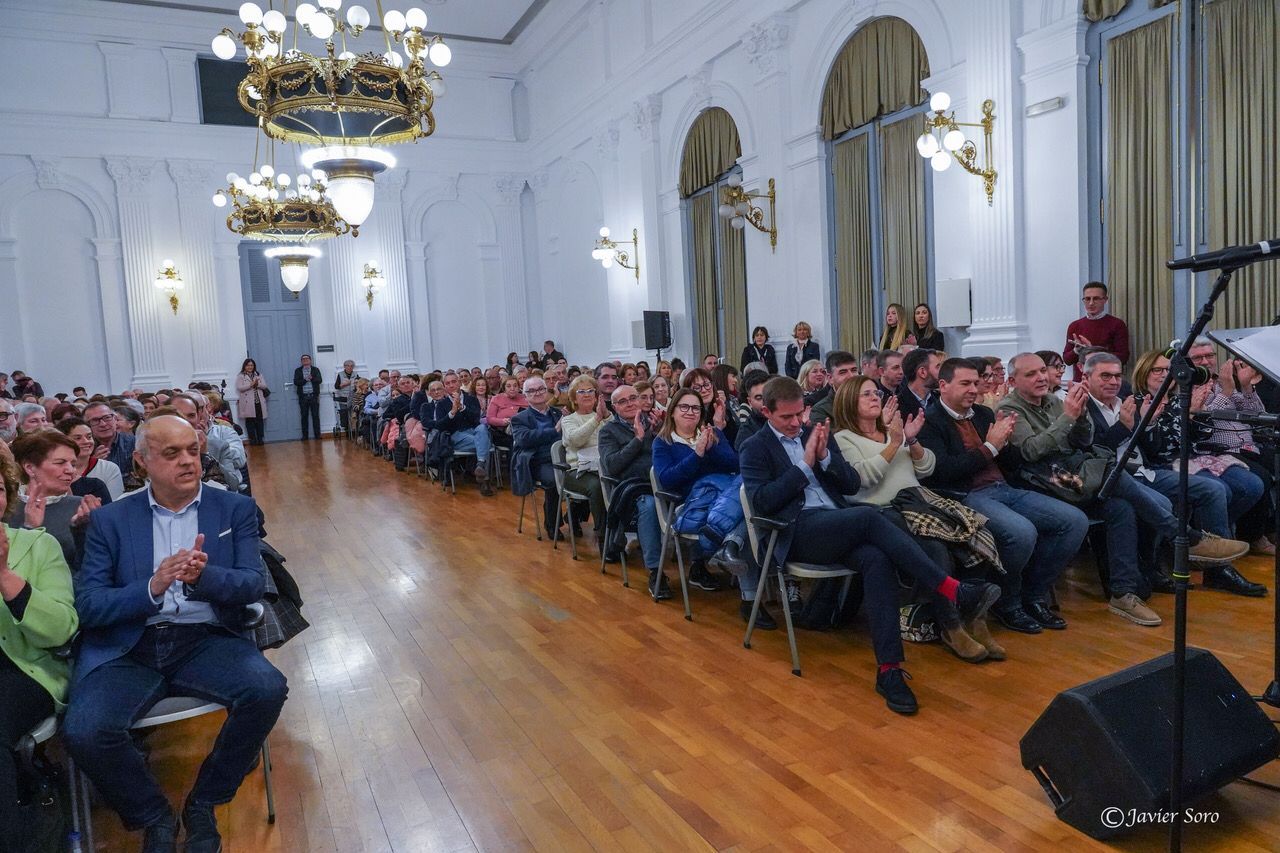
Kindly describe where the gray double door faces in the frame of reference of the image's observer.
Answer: facing the viewer

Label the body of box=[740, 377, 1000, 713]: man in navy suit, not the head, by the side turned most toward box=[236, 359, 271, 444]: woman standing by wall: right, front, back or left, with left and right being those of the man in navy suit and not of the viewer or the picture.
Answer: back

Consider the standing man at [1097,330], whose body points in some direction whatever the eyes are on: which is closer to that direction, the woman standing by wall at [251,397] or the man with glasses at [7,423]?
the man with glasses

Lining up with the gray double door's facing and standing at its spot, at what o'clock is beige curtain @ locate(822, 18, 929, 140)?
The beige curtain is roughly at 11 o'clock from the gray double door.

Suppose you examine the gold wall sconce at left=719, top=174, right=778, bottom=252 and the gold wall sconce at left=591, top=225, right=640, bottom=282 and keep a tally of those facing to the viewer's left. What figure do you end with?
2

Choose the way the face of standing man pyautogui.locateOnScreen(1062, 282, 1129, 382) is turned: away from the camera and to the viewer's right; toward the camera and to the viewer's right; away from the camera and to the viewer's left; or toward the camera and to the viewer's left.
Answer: toward the camera and to the viewer's left

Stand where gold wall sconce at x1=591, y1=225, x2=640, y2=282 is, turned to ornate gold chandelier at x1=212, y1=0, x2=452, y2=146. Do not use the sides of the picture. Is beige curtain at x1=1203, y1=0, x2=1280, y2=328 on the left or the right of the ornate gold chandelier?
left

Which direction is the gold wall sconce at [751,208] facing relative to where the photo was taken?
to the viewer's left

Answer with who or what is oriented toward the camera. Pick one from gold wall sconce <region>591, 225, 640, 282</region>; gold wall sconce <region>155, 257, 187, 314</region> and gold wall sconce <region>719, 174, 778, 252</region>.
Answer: gold wall sconce <region>155, 257, 187, 314</region>

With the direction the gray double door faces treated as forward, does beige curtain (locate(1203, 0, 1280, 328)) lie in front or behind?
in front

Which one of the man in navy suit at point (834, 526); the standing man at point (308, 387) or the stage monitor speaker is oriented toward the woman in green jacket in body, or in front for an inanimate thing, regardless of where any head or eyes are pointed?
the standing man

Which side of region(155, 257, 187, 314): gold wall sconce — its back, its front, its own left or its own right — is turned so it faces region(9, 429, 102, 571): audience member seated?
front

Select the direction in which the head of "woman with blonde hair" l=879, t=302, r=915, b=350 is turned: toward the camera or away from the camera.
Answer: toward the camera

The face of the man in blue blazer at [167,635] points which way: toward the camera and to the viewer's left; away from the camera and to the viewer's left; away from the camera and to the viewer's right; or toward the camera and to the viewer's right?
toward the camera and to the viewer's right

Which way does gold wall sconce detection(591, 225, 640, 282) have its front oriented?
to the viewer's left

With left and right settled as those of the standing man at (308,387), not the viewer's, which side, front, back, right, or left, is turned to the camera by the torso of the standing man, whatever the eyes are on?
front

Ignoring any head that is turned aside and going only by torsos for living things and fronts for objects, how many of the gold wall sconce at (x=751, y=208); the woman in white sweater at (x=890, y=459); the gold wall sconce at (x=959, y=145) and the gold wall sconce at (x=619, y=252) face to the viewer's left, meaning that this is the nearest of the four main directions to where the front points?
3
